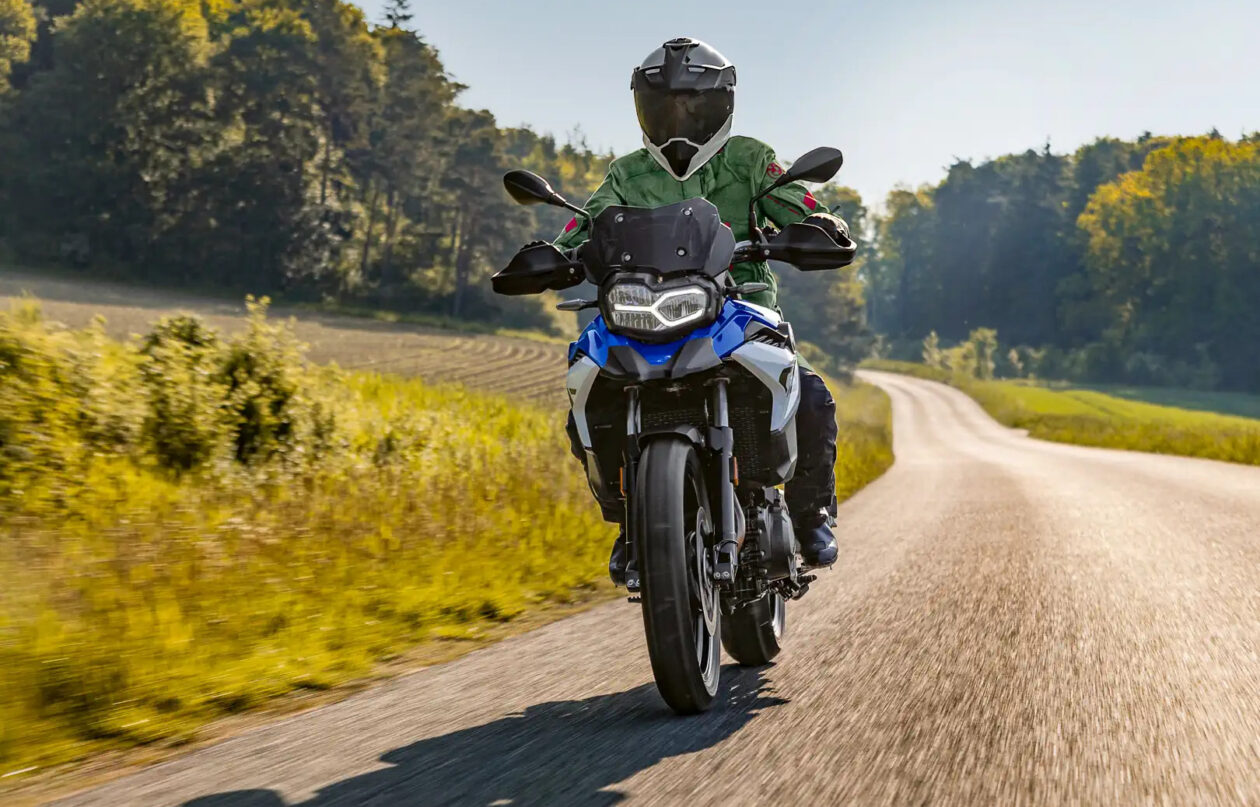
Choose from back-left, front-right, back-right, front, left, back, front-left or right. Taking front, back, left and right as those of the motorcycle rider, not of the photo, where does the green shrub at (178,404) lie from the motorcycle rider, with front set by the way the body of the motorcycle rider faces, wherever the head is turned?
back-right

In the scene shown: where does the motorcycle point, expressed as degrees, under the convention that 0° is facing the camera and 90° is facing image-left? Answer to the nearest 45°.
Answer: approximately 0°

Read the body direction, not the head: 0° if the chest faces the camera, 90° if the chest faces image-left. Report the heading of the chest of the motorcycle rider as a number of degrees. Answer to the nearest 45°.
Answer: approximately 0°

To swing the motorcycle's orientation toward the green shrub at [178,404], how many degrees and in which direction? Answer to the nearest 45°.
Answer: approximately 135° to its right
